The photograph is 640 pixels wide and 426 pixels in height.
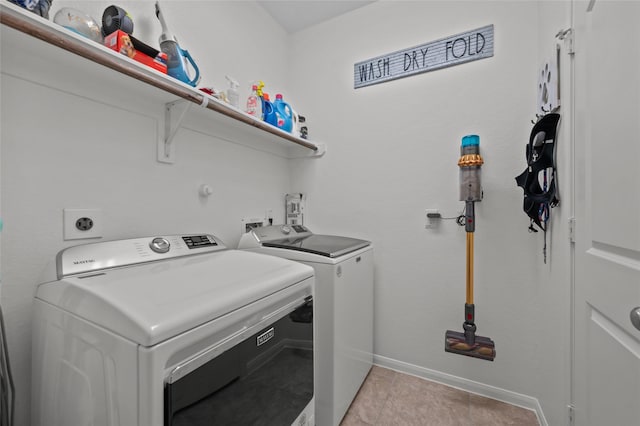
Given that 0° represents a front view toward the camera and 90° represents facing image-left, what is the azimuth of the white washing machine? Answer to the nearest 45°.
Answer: approximately 315°

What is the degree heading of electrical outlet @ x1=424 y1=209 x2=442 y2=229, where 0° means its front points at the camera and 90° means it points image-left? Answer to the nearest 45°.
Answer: approximately 0°

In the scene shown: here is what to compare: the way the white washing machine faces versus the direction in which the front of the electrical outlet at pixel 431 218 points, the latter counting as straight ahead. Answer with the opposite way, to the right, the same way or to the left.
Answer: to the left

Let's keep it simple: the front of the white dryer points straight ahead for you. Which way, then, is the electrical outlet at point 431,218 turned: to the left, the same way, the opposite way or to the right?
to the right

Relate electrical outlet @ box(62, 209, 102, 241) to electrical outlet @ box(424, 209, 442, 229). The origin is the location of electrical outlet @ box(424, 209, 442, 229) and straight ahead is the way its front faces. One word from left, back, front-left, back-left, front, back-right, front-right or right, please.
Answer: front-right

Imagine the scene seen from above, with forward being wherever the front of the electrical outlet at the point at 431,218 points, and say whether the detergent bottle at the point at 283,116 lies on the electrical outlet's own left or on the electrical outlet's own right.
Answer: on the electrical outlet's own right

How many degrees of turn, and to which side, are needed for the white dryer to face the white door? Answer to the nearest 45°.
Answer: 0° — it already faces it

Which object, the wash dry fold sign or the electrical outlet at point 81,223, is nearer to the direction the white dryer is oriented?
the wash dry fold sign

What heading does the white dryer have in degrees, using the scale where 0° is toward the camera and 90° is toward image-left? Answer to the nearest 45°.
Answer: approximately 315°
